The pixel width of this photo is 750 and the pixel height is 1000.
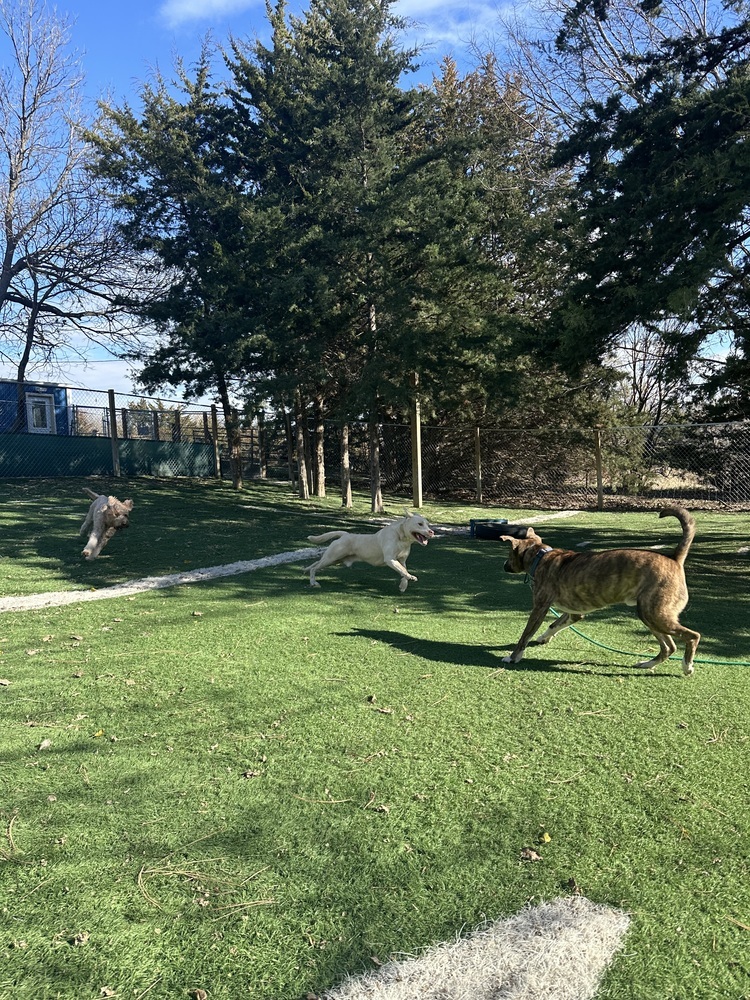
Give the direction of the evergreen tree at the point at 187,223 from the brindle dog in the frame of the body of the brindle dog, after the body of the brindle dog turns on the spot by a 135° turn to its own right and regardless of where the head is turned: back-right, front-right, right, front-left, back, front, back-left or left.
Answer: left

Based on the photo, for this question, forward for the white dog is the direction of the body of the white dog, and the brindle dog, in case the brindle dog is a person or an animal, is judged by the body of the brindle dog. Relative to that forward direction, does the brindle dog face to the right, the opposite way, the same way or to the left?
the opposite way

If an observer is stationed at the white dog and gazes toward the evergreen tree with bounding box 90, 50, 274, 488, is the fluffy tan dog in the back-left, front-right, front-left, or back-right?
front-left

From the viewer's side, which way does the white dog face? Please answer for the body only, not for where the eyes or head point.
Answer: to the viewer's right

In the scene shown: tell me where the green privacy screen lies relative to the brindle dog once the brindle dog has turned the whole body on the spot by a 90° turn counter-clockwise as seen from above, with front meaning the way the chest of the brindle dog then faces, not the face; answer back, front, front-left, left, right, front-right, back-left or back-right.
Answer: back-right

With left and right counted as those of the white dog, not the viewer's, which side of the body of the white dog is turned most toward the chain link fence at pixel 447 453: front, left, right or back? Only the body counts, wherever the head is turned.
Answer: left

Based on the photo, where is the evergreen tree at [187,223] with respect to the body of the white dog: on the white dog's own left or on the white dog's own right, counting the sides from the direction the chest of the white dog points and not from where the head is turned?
on the white dog's own left

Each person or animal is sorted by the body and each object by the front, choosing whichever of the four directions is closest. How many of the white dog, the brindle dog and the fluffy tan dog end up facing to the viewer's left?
1

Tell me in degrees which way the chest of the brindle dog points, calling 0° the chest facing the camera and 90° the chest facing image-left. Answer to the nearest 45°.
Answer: approximately 90°
